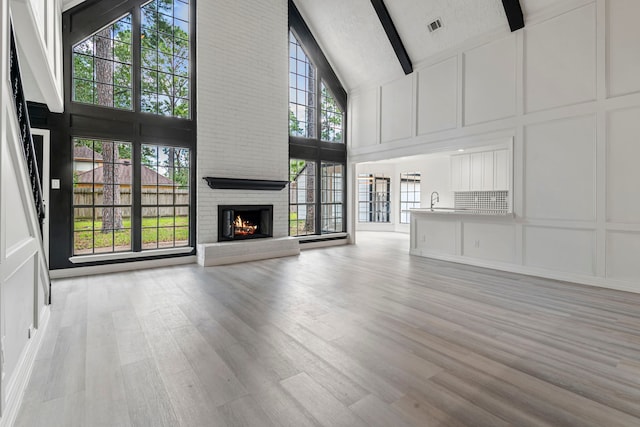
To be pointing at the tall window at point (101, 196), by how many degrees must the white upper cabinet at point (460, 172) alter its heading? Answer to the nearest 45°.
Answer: approximately 45° to its right

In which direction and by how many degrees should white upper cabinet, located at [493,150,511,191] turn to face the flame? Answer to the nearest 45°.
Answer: approximately 45° to its right

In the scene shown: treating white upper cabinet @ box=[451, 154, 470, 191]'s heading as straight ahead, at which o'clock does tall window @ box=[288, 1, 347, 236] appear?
The tall window is roughly at 2 o'clock from the white upper cabinet.

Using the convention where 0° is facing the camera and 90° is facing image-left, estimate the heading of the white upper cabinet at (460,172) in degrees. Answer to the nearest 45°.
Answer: approximately 0°

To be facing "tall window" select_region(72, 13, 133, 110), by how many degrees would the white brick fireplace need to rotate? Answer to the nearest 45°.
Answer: approximately 90° to its right

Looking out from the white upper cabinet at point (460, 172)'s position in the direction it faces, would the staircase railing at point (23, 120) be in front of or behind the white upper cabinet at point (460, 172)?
in front

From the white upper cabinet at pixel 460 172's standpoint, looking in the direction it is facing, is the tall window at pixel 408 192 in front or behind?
behind

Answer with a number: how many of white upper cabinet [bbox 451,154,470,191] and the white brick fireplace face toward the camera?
2

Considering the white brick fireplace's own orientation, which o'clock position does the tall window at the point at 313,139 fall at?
The tall window is roughly at 8 o'clock from the white brick fireplace.

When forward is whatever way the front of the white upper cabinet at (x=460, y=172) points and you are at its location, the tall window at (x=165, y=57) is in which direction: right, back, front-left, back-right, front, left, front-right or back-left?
front-right

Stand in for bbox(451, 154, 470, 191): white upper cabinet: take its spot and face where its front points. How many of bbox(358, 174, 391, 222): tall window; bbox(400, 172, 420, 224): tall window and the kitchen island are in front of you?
1

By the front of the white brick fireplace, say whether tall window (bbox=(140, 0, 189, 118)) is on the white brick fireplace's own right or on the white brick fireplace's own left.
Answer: on the white brick fireplace's own right

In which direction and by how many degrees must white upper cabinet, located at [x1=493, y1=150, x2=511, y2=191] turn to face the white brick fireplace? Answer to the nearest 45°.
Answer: approximately 45° to its right
